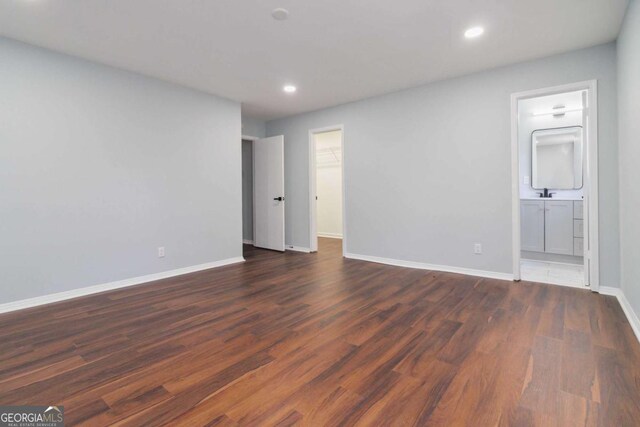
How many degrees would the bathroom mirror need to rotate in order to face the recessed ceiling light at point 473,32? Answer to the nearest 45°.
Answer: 0° — it already faces it

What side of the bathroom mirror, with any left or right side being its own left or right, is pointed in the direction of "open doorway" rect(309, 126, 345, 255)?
right

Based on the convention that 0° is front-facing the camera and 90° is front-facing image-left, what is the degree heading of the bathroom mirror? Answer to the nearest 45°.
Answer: approximately 0°

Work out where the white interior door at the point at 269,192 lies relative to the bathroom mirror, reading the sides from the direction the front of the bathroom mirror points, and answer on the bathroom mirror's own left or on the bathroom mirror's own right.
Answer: on the bathroom mirror's own right

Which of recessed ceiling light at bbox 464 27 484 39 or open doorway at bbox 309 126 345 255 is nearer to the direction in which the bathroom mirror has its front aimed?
the recessed ceiling light

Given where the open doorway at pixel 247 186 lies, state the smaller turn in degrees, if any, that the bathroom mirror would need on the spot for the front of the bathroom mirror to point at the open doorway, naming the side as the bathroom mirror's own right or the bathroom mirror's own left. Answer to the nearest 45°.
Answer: approximately 90° to the bathroom mirror's own right
